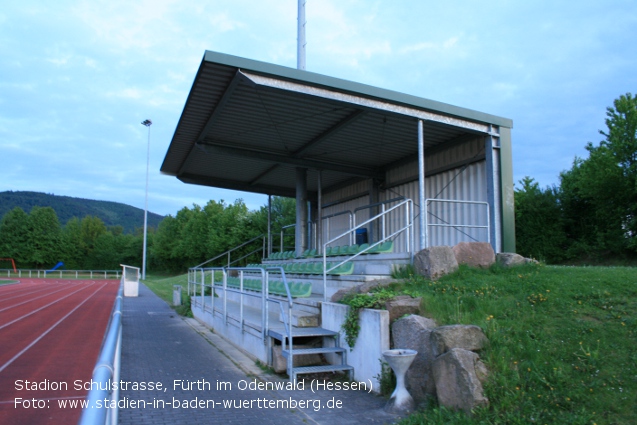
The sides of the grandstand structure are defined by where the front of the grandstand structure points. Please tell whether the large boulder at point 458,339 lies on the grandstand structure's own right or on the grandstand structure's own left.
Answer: on the grandstand structure's own left

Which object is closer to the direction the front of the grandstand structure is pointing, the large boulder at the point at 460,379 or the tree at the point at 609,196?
the large boulder

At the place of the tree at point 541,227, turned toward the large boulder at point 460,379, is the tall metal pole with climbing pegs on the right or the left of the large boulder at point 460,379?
right

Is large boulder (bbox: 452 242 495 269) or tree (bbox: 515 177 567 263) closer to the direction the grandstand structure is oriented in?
the large boulder

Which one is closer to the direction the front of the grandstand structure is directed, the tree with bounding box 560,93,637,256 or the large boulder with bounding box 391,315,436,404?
the large boulder

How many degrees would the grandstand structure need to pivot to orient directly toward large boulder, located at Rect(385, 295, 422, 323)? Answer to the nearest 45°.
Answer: approximately 45° to its left

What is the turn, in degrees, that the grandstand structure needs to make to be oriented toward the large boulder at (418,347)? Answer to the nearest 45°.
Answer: approximately 45° to its left

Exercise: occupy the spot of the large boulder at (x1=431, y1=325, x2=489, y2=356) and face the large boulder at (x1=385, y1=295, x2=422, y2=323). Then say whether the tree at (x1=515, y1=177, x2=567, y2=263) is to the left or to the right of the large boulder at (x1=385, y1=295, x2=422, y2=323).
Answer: right

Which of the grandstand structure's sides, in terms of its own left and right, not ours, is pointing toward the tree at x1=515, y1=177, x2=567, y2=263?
back
